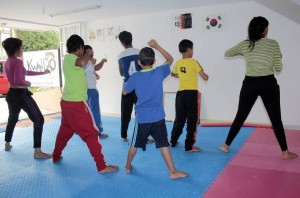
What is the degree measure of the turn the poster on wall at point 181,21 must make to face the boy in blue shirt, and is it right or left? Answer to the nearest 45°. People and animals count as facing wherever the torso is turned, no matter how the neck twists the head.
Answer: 0° — it already faces them

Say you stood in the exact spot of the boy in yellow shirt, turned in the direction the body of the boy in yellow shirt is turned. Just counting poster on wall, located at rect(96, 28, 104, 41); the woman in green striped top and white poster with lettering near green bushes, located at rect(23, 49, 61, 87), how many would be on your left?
2

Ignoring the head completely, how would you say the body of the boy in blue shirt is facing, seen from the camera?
away from the camera

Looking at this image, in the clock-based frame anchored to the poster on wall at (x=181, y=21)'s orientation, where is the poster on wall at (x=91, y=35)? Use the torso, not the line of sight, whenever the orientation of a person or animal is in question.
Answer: the poster on wall at (x=91, y=35) is roughly at 4 o'clock from the poster on wall at (x=181, y=21).

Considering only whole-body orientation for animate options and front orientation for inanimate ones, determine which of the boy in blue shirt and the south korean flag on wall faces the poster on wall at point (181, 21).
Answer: the boy in blue shirt

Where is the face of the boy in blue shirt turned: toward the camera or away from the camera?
away from the camera

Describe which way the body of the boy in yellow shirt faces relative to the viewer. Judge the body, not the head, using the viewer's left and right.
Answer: facing away from the viewer and to the right of the viewer

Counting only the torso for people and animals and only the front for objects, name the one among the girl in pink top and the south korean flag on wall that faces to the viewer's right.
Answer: the girl in pink top

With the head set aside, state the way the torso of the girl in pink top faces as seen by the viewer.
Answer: to the viewer's right

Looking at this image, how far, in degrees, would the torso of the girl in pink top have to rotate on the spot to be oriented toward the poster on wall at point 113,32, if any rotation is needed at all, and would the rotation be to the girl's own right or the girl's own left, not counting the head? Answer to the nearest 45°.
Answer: approximately 45° to the girl's own left
